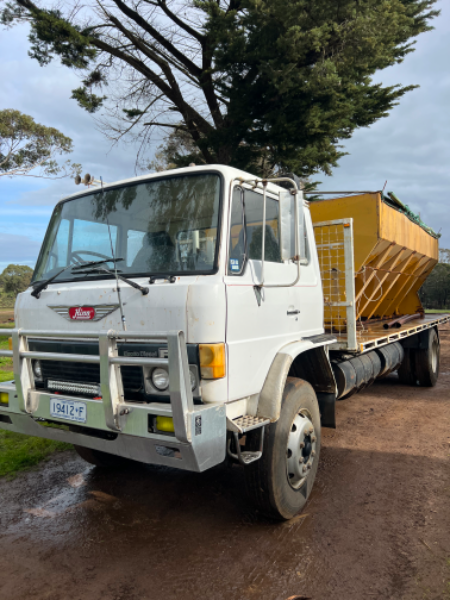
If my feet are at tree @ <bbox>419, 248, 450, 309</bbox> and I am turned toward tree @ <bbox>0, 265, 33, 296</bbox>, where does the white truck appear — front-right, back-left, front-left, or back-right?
front-left

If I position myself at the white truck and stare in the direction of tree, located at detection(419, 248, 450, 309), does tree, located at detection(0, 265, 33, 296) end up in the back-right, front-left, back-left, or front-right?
front-left

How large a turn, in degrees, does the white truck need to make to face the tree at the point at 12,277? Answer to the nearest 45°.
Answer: approximately 90° to its right

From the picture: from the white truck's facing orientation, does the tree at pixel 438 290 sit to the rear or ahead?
to the rear

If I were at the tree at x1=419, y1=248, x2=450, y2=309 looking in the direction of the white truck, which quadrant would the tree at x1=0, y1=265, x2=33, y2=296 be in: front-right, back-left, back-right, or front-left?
front-right
